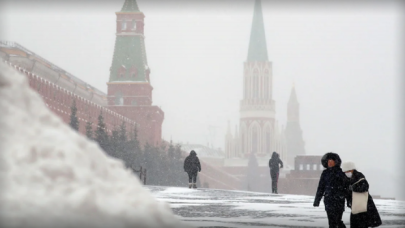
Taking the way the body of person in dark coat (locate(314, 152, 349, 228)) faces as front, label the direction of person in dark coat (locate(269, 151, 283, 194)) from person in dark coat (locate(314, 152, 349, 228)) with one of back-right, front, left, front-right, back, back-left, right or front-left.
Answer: back

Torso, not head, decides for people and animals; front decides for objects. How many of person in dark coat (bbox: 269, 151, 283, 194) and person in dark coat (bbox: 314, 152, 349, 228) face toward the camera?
1

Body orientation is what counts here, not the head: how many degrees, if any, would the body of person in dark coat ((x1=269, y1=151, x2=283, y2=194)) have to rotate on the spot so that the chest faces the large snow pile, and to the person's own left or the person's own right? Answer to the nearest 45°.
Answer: approximately 180°

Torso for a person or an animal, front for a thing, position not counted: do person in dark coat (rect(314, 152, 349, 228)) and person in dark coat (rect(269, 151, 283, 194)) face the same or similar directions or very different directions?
very different directions

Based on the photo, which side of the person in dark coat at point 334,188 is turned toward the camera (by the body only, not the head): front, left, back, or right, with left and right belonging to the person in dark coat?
front

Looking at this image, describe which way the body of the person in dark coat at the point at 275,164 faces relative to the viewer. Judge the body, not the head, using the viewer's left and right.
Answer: facing away from the viewer
